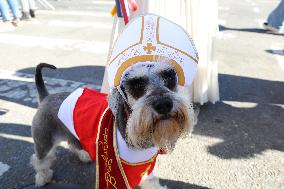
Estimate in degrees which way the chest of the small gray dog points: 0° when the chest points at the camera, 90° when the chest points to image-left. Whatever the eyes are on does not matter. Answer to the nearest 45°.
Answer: approximately 315°
